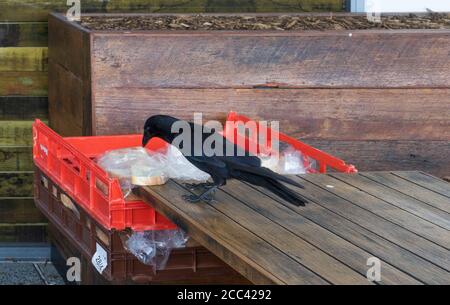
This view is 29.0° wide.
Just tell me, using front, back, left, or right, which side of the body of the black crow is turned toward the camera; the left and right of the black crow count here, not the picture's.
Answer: left

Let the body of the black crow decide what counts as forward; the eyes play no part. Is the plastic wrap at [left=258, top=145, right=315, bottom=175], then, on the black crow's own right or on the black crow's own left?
on the black crow's own right

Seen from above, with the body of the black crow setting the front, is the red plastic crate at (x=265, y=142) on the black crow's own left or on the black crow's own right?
on the black crow's own right
